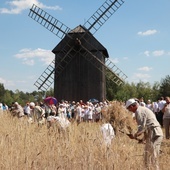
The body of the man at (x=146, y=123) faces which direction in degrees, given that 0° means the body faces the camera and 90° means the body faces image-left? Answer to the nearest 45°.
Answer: approximately 90°

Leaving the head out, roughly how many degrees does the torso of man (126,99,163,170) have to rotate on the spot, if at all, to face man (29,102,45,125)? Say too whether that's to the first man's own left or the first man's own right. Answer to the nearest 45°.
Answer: approximately 45° to the first man's own right
